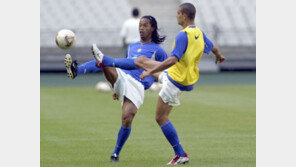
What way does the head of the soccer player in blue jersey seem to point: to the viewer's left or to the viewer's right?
to the viewer's left

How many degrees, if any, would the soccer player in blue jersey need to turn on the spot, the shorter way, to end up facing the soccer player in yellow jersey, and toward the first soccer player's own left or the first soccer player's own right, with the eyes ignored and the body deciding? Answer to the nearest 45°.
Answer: approximately 90° to the first soccer player's own left

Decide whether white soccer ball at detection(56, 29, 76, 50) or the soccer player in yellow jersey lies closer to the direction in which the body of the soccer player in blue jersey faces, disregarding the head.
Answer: the white soccer ball

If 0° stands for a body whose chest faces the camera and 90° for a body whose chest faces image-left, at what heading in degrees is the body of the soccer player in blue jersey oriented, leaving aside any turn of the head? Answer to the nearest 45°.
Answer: approximately 45°

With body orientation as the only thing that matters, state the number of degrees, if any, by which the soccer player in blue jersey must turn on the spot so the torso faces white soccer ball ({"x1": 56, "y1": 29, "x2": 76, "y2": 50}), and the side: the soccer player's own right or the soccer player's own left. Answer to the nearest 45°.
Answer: approximately 45° to the soccer player's own right
